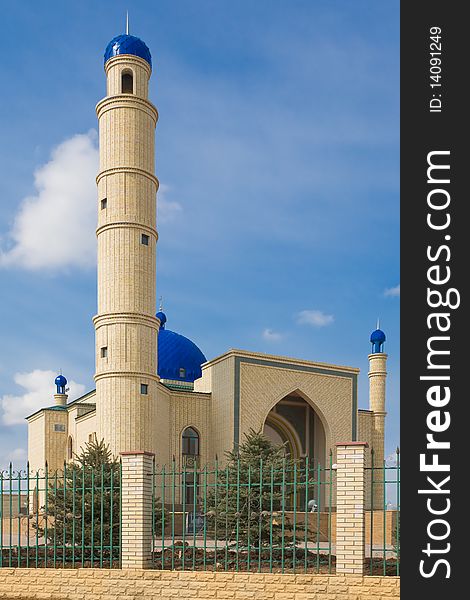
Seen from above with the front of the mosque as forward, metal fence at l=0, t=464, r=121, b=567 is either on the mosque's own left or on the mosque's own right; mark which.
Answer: on the mosque's own right

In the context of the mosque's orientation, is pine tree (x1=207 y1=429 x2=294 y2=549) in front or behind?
in front

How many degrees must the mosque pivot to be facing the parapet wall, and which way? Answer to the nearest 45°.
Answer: approximately 45° to its right

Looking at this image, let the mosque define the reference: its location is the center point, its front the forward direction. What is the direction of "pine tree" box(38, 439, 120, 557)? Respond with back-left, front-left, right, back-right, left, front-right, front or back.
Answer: front-right

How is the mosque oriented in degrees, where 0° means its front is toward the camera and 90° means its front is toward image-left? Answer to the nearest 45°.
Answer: approximately 315°

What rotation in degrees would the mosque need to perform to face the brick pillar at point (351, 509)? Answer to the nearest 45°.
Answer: approximately 45° to its right

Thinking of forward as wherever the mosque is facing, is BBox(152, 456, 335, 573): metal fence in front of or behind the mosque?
in front

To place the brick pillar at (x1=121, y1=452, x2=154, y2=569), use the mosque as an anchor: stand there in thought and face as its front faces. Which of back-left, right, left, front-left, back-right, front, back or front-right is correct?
front-right
